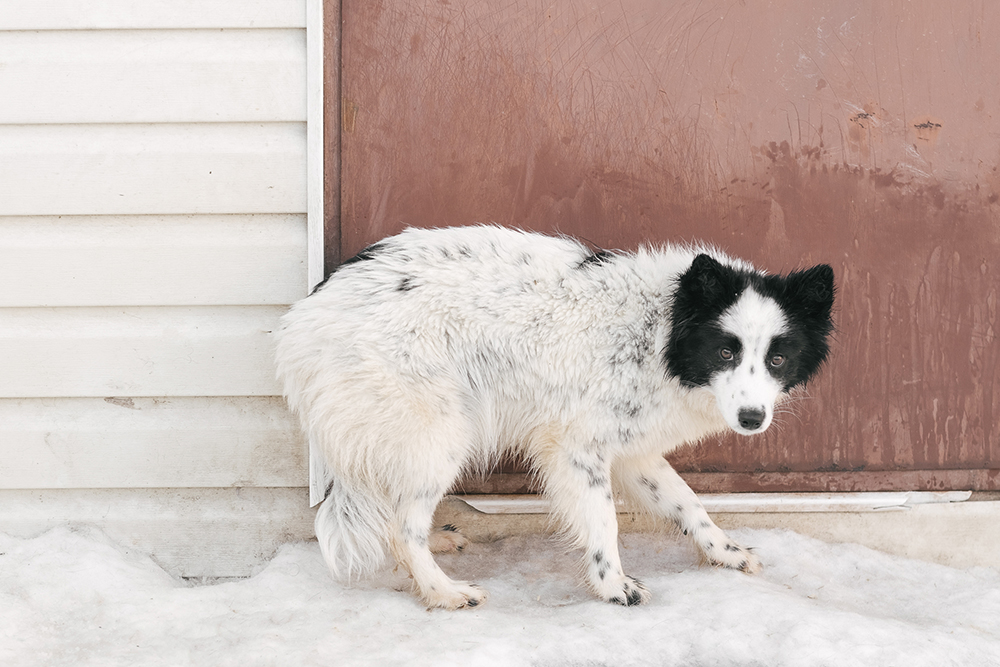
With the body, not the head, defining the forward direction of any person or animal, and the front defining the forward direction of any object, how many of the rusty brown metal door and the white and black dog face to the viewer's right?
1

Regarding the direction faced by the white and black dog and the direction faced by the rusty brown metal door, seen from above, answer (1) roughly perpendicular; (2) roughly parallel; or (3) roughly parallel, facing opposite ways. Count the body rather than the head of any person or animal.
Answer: roughly perpendicular

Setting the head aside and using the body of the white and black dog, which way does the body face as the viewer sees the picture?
to the viewer's right

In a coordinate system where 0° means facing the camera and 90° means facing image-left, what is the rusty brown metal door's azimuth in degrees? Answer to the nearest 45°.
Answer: approximately 0°
